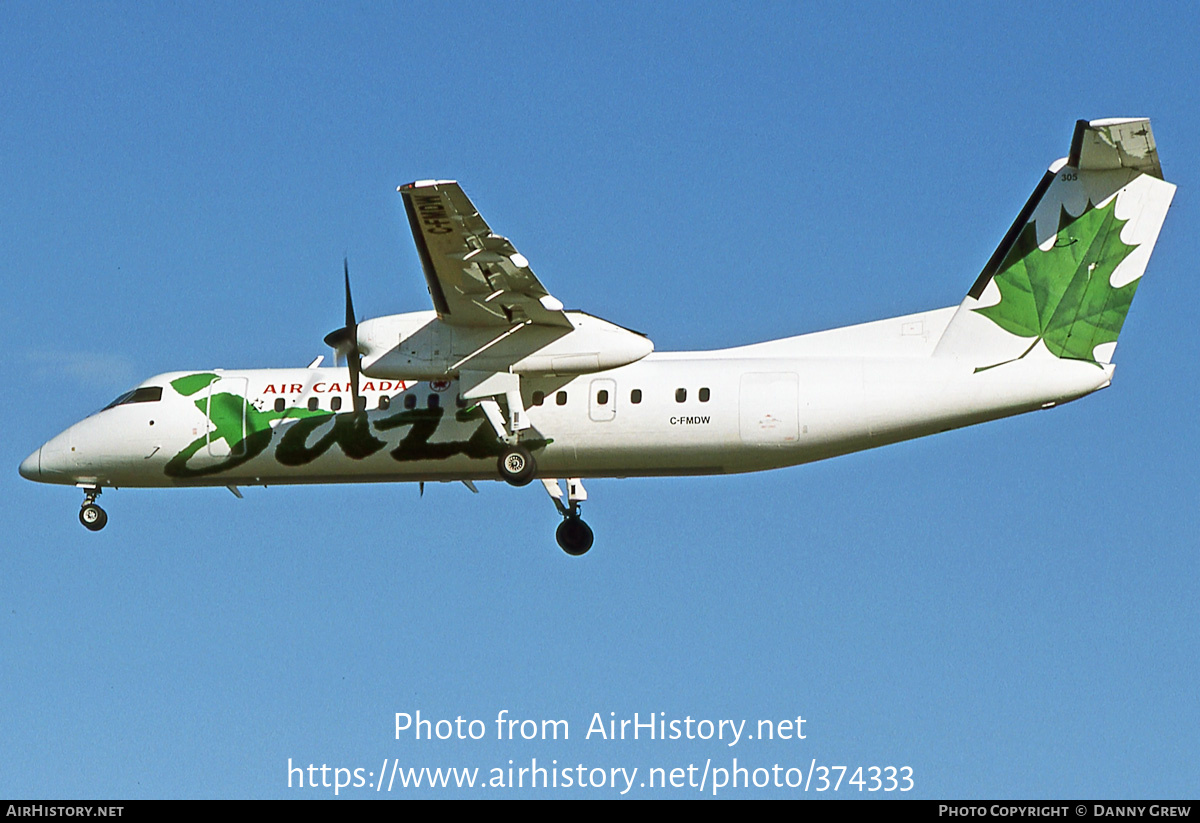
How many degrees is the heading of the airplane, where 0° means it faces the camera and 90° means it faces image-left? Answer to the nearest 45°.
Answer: approximately 90°
